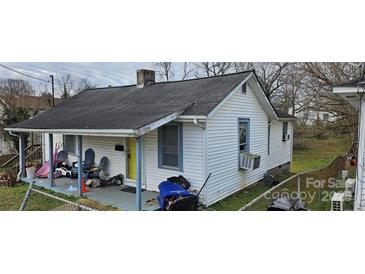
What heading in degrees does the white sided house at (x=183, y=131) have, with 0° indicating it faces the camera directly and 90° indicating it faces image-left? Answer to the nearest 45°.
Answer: approximately 45°

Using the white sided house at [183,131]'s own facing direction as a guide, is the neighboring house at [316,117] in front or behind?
behind

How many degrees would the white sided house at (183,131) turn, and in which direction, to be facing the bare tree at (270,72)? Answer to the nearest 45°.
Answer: approximately 135° to its left

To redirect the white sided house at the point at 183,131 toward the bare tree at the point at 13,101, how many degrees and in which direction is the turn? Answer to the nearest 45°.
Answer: approximately 45° to its right

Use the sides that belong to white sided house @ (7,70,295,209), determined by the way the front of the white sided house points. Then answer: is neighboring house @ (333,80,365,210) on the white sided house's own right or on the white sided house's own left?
on the white sided house's own left

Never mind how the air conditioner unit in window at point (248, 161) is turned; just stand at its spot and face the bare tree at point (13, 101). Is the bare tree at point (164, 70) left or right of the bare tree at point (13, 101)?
right

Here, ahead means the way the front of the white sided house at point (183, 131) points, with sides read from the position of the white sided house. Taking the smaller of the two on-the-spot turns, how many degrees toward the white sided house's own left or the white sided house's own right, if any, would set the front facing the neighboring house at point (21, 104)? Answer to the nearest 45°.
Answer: approximately 90° to the white sided house's own right
